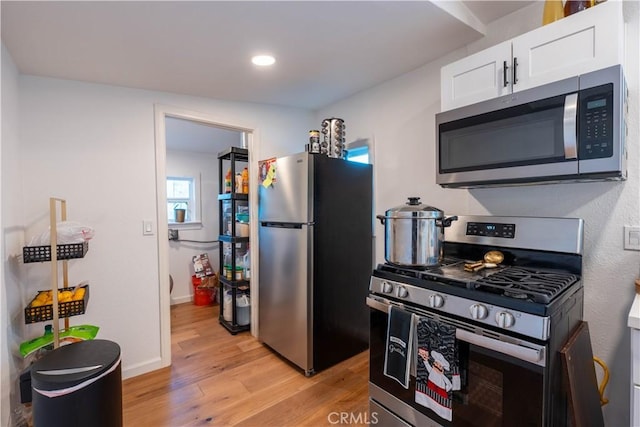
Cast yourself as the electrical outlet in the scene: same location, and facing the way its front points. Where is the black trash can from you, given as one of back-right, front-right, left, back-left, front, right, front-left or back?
front-right

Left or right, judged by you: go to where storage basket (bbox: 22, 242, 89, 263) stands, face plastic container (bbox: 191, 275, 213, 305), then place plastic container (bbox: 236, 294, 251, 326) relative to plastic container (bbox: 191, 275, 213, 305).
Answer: right

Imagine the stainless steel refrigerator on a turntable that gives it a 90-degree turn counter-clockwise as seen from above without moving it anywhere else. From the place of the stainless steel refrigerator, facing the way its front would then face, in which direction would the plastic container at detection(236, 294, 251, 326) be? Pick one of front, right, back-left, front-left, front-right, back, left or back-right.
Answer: back

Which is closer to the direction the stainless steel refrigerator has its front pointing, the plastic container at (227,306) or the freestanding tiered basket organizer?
the freestanding tiered basket organizer

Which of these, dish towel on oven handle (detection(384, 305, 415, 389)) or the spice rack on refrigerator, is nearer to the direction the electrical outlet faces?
the dish towel on oven handle

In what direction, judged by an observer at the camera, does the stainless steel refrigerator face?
facing the viewer and to the left of the viewer

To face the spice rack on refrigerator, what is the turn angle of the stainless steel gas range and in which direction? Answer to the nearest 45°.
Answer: approximately 90° to its right

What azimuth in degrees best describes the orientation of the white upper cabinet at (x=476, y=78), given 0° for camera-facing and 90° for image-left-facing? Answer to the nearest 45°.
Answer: approximately 45°

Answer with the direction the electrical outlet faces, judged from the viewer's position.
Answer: facing the viewer

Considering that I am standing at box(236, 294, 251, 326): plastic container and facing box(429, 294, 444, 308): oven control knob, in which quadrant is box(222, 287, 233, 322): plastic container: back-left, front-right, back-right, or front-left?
back-right
